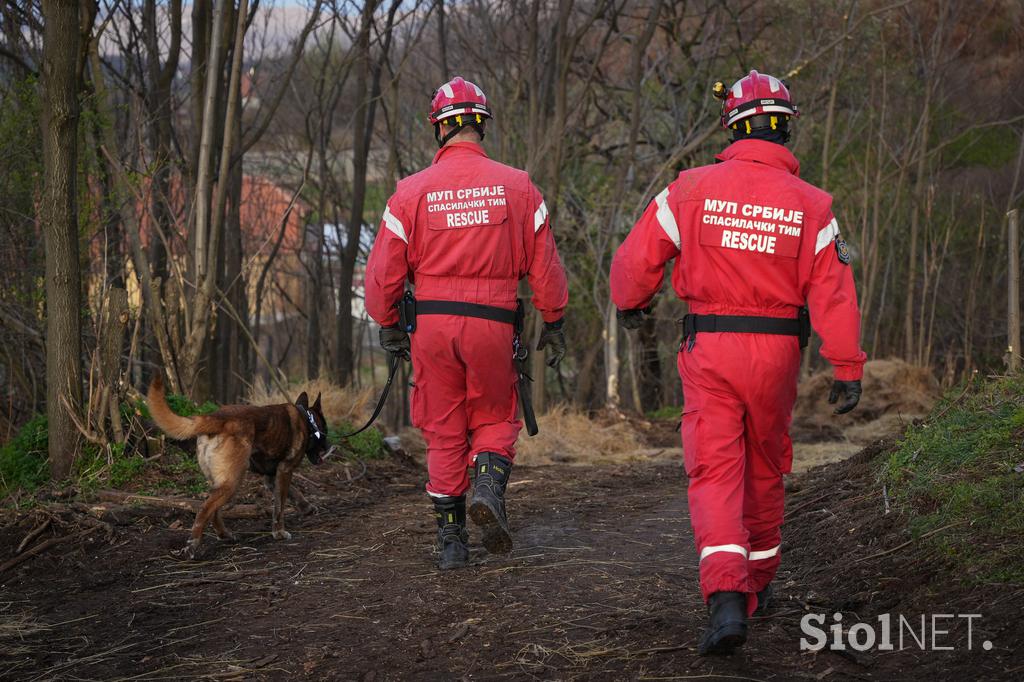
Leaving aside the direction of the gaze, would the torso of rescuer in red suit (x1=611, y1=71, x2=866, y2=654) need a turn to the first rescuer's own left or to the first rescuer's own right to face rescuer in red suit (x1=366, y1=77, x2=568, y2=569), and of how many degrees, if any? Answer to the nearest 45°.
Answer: approximately 45° to the first rescuer's own left

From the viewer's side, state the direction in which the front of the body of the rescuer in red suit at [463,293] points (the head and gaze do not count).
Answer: away from the camera

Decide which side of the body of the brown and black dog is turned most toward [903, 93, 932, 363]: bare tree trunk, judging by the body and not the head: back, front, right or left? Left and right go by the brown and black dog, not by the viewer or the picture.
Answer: front

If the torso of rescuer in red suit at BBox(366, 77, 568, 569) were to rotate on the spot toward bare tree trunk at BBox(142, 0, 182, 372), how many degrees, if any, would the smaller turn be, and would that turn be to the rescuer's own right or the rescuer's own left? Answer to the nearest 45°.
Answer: approximately 45° to the rescuer's own left

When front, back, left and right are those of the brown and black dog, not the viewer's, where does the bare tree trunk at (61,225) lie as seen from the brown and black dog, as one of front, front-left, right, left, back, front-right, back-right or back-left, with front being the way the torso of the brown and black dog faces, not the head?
left

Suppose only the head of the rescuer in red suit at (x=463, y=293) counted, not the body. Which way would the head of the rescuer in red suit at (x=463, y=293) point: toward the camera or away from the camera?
away from the camera

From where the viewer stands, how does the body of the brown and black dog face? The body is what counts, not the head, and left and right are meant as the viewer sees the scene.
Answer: facing away from the viewer and to the right of the viewer

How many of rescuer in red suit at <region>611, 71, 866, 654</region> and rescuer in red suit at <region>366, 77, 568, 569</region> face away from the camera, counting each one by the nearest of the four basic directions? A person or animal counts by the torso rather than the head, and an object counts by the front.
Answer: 2

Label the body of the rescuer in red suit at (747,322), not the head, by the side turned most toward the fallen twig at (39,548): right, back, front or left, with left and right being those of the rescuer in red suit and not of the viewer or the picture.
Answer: left

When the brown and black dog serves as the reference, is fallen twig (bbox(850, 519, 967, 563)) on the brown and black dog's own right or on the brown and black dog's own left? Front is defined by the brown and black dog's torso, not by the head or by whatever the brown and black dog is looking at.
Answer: on the brown and black dog's own right

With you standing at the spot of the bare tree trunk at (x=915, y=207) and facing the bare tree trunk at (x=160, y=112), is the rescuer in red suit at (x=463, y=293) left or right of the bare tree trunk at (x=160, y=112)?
left

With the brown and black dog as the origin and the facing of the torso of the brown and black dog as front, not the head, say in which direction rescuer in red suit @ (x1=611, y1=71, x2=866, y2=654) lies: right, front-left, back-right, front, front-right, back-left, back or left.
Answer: right

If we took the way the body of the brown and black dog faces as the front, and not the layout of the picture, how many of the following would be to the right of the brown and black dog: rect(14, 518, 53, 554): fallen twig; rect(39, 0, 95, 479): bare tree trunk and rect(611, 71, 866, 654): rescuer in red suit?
1

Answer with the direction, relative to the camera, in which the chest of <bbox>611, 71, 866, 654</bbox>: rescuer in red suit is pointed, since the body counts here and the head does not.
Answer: away from the camera

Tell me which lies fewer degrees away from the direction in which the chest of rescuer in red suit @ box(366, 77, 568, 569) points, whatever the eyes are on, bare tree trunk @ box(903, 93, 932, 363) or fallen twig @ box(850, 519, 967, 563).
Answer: the bare tree trunk

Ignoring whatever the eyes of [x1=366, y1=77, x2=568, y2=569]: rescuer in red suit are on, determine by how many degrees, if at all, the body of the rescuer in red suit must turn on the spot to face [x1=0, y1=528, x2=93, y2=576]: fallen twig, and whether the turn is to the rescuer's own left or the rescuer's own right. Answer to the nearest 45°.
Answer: approximately 90° to the rescuer's own left
